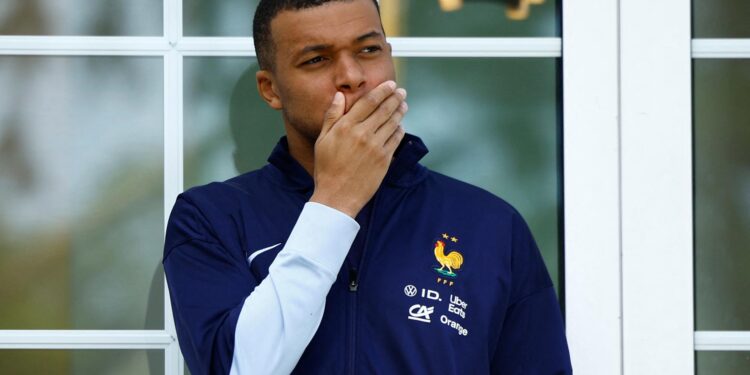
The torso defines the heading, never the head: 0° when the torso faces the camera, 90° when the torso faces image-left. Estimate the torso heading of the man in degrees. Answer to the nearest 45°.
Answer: approximately 0°

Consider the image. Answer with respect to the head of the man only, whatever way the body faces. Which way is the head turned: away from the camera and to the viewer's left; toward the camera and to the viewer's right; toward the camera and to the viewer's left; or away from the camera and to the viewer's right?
toward the camera and to the viewer's right
